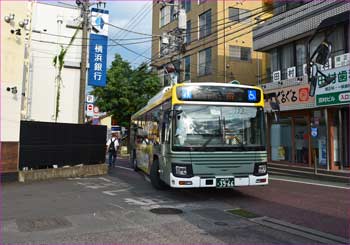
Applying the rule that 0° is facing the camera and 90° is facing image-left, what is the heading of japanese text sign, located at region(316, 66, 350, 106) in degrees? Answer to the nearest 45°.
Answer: approximately 45°

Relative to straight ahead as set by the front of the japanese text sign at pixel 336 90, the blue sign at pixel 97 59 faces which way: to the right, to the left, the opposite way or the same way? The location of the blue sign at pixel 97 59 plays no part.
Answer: to the left

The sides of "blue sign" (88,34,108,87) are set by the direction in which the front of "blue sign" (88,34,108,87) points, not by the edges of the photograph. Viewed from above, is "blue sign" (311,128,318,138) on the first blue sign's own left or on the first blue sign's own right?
on the first blue sign's own left

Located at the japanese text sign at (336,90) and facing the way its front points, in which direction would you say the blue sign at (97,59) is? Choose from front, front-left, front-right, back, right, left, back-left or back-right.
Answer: front-right

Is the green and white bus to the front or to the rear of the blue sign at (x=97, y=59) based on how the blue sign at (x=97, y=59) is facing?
to the front

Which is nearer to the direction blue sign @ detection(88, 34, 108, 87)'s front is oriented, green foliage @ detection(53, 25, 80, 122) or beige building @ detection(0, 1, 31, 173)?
the beige building

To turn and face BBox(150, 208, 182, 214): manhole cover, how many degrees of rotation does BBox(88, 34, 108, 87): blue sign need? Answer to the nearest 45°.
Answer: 0° — it already faces it

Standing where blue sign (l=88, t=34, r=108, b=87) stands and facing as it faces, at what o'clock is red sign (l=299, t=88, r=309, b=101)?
The red sign is roughly at 10 o'clock from the blue sign.

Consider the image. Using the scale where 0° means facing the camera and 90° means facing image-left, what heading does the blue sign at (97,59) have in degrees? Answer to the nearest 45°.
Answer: approximately 0°

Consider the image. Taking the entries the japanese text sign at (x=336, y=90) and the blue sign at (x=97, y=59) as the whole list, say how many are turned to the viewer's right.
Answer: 0

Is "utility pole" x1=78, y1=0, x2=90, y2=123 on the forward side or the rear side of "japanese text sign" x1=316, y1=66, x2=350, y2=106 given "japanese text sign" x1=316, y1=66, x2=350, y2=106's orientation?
on the forward side

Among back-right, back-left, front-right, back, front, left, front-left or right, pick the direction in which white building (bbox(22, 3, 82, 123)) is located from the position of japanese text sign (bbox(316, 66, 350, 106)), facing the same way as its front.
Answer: front-right
